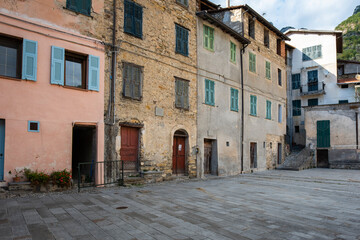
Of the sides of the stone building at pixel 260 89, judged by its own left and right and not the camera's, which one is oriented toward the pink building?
right

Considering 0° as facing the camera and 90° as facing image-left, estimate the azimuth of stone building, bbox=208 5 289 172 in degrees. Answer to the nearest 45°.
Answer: approximately 315°

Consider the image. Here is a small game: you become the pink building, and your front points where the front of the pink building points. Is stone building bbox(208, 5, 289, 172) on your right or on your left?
on your left

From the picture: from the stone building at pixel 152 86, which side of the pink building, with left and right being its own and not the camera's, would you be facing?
left

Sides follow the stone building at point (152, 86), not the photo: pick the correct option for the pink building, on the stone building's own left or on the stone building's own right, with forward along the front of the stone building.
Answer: on the stone building's own right

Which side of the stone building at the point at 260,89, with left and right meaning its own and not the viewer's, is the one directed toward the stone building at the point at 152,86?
right

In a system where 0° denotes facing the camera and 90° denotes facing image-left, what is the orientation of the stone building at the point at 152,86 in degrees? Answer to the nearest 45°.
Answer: approximately 315°
